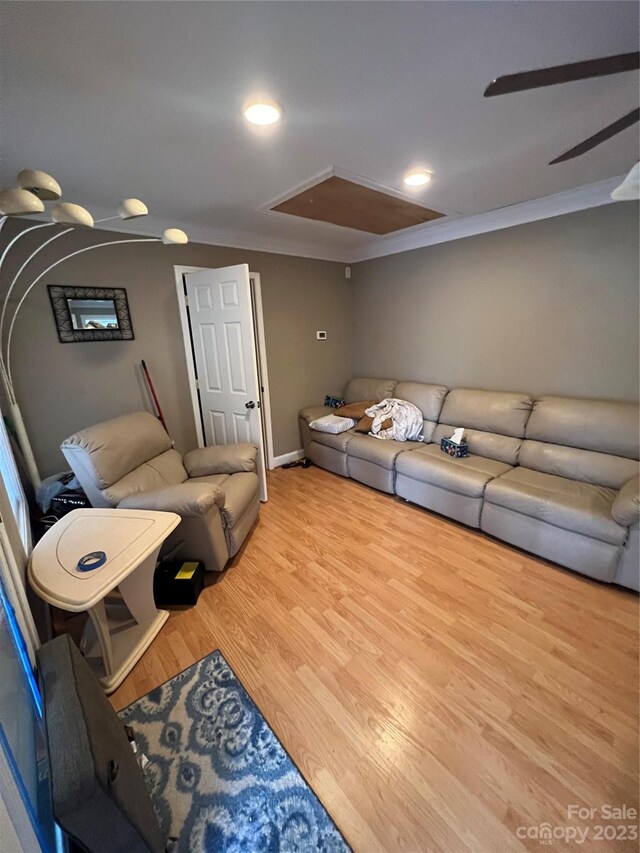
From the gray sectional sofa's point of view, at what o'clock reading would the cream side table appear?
The cream side table is roughly at 12 o'clock from the gray sectional sofa.

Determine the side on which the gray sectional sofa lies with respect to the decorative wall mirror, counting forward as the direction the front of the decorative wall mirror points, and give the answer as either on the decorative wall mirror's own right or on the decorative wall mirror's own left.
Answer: on the decorative wall mirror's own left

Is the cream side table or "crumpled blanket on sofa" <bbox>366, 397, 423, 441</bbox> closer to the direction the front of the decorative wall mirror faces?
the cream side table

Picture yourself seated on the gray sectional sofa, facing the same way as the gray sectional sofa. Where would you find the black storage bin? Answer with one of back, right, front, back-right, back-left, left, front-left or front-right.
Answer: front

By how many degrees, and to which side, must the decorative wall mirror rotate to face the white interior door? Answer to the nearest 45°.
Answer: approximately 90° to its left

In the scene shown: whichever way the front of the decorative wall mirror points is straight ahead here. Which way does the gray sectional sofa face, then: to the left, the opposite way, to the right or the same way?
to the right

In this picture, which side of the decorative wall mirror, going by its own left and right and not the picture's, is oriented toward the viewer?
front

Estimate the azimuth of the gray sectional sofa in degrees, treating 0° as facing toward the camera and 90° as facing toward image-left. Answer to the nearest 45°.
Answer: approximately 45°

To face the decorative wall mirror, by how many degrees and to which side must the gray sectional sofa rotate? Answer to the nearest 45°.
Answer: approximately 45° to its right

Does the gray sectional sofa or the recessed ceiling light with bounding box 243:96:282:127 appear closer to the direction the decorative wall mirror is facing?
the recessed ceiling light

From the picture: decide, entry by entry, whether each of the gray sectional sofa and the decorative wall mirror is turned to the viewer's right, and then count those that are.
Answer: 0
